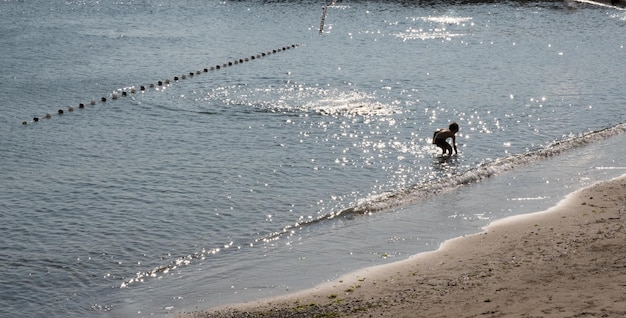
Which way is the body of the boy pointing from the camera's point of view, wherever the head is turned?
to the viewer's right
